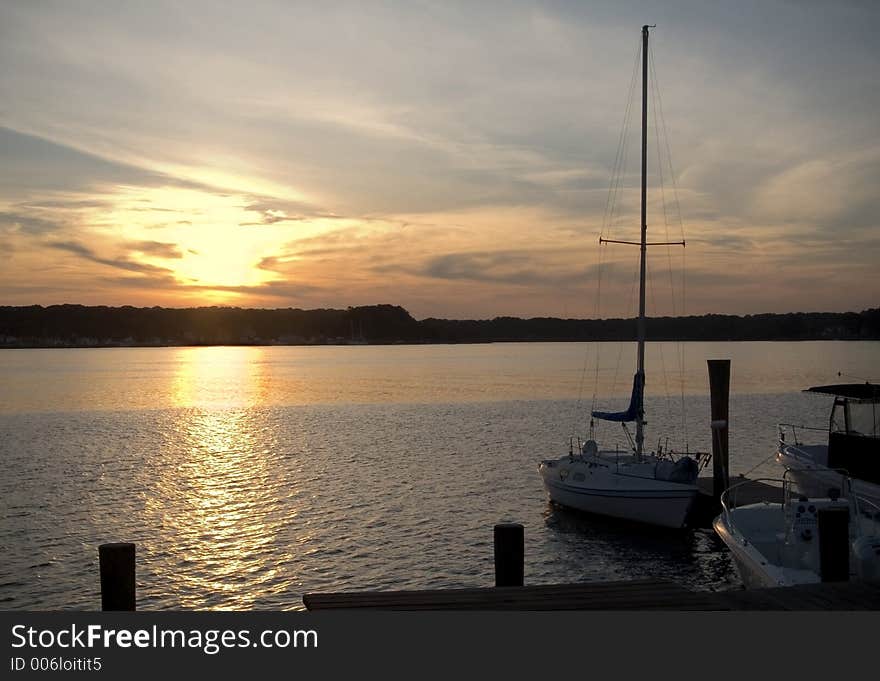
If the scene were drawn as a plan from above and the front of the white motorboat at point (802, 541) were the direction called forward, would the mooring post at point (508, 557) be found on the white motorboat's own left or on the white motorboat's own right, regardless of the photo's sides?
on the white motorboat's own left

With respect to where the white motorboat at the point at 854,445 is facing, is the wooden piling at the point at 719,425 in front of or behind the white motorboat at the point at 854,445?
in front

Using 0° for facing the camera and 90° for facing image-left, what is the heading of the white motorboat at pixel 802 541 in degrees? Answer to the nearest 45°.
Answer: approximately 135°

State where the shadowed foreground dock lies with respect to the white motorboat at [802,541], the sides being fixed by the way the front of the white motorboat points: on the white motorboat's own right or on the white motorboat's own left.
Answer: on the white motorboat's own left

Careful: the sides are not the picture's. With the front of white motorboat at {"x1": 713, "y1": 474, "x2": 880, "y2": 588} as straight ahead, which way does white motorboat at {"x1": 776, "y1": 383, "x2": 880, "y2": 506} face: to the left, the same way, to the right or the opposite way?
the same way

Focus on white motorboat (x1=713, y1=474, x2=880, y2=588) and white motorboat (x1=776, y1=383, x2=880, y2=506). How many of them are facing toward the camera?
0

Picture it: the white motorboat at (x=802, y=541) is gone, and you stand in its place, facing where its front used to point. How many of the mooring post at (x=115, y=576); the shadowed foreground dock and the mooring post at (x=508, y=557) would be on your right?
0

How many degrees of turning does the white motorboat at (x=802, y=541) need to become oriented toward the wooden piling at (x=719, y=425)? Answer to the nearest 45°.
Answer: approximately 45° to its right

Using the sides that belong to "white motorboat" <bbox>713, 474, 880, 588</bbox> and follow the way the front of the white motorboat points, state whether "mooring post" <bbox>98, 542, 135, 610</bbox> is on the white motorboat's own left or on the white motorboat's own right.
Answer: on the white motorboat's own left

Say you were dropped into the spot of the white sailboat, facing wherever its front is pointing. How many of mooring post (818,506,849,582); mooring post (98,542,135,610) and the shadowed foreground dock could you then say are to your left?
0

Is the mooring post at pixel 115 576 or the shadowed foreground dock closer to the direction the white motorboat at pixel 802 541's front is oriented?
the mooring post
